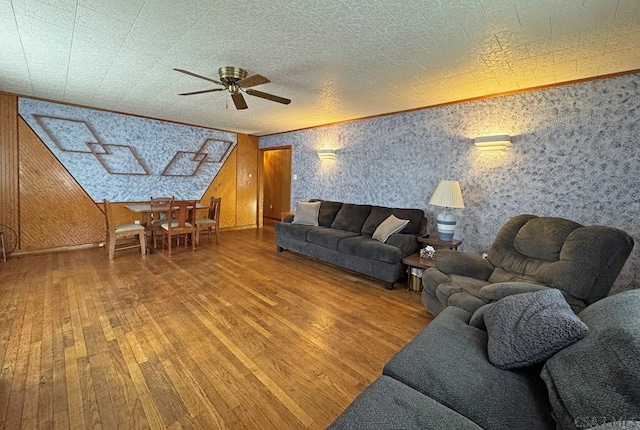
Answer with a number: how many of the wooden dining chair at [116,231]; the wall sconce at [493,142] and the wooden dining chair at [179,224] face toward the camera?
1

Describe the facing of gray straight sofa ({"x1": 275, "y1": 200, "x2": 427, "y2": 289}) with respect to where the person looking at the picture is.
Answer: facing the viewer and to the left of the viewer

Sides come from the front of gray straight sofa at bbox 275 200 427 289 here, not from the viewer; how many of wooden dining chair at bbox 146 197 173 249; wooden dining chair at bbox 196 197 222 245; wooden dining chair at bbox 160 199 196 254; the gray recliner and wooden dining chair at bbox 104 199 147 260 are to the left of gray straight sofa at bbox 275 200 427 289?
1

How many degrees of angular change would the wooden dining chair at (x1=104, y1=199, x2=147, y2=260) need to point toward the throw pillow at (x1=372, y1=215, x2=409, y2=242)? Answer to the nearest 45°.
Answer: approximately 45° to its right

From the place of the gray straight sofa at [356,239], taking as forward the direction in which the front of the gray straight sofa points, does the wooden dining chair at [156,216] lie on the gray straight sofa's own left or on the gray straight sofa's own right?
on the gray straight sofa's own right

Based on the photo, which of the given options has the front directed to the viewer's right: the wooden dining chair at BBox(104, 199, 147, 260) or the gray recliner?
the wooden dining chair

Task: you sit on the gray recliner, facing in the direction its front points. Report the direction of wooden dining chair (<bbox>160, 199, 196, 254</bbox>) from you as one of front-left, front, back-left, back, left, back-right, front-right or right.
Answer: front-right

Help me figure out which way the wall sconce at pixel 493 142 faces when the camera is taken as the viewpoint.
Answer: facing the viewer

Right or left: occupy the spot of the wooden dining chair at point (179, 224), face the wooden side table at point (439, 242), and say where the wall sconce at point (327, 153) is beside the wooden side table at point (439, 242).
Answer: left

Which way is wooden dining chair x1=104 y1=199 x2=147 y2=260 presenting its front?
to the viewer's right

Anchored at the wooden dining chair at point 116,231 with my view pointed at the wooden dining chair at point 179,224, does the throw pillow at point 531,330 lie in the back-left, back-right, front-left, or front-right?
front-right

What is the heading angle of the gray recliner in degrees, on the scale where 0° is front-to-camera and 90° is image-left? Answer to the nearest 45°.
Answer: approximately 45°

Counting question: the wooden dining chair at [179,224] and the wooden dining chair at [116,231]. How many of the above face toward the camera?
0
